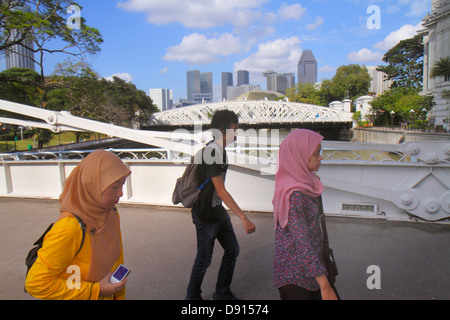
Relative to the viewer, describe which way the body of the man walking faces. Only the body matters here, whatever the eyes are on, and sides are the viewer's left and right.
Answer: facing to the right of the viewer

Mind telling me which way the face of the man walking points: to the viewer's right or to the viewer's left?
to the viewer's right

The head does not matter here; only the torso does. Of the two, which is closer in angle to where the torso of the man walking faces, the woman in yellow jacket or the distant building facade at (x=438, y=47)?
the distant building facade

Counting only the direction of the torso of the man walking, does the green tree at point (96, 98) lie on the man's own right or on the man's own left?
on the man's own left

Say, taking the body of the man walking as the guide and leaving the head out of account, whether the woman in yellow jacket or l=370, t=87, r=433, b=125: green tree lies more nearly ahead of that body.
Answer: the green tree

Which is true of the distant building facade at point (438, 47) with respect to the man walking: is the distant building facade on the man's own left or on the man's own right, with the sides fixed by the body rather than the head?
on the man's own left

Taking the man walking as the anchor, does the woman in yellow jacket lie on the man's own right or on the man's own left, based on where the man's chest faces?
on the man's own right

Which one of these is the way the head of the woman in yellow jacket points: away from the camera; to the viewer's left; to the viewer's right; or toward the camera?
to the viewer's right

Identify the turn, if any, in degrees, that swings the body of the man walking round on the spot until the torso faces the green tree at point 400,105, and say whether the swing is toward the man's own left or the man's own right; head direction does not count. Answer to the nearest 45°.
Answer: approximately 45° to the man's own left
